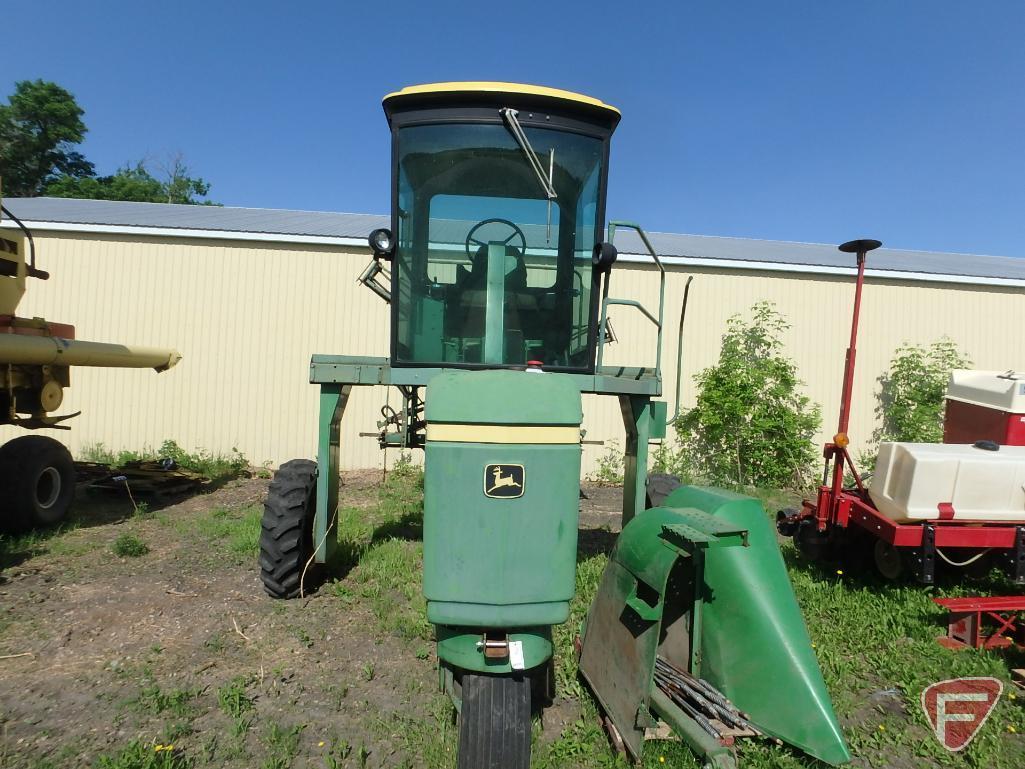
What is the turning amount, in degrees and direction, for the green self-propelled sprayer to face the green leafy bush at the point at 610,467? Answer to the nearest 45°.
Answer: approximately 180°

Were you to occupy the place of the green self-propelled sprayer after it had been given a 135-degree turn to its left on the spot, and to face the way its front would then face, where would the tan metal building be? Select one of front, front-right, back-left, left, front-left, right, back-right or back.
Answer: left

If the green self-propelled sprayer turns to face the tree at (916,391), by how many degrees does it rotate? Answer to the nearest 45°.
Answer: approximately 135° to its left

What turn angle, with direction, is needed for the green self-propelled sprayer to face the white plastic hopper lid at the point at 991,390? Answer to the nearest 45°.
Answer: approximately 135° to its left

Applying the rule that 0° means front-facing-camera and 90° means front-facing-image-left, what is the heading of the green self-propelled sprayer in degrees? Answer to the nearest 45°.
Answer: approximately 0°

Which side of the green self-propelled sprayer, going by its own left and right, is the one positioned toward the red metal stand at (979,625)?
left

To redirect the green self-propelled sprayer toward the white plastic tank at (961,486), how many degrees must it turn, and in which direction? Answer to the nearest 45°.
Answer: approximately 135° to its left

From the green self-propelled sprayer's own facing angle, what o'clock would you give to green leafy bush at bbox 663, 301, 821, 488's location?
The green leafy bush is roughly at 7 o'clock from the green self-propelled sprayer.

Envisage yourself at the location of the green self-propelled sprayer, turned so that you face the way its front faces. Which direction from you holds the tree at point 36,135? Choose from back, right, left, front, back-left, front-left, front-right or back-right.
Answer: back-right
